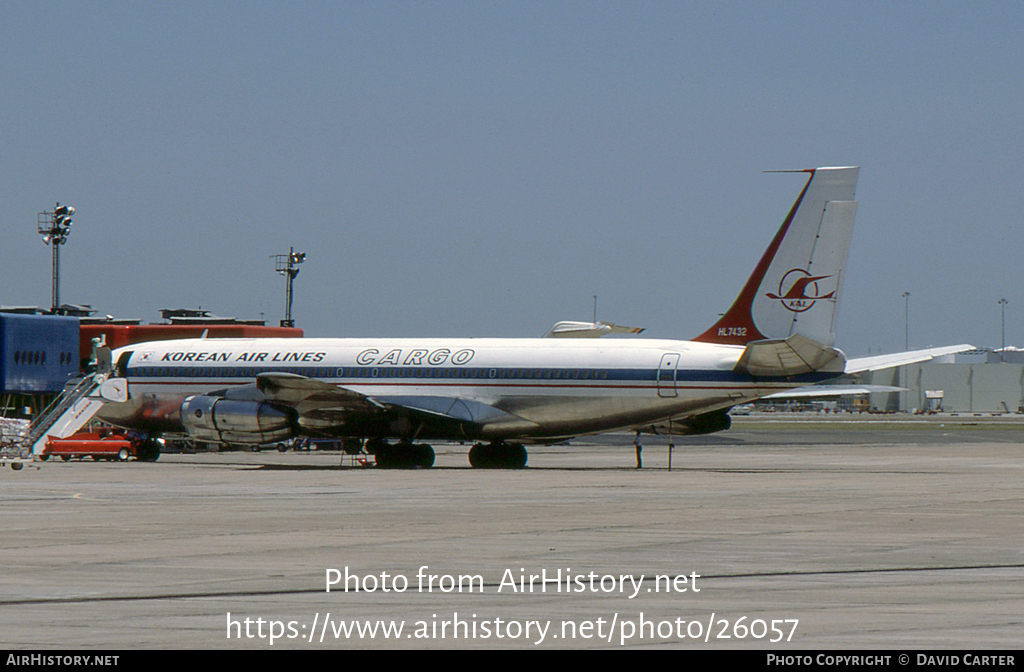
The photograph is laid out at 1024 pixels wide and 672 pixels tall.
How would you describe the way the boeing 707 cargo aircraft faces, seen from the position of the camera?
facing away from the viewer and to the left of the viewer

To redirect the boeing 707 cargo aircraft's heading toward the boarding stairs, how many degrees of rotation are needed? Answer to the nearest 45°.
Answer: approximately 45° to its left
